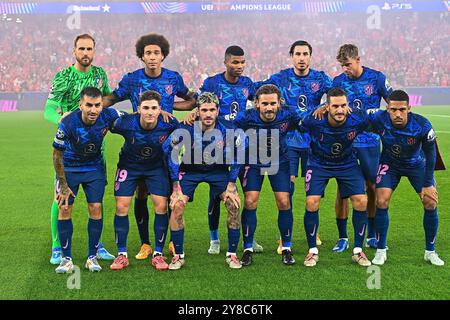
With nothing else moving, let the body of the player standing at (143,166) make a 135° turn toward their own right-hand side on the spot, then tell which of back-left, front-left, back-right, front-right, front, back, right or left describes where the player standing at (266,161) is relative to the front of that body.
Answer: back-right

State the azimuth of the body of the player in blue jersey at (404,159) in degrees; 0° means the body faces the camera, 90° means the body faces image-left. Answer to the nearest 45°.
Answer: approximately 0°

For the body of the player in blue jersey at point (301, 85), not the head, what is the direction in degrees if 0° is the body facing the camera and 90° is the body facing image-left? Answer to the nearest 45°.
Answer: approximately 0°

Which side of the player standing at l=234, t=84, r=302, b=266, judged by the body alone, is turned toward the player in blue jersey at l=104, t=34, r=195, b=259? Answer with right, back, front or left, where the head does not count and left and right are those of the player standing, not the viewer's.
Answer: right

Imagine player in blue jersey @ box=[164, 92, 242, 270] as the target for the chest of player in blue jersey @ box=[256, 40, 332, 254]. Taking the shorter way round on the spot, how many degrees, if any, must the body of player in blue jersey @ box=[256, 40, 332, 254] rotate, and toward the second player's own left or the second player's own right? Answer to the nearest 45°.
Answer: approximately 45° to the second player's own right

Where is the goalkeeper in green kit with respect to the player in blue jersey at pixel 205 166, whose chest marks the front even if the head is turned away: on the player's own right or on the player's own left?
on the player's own right
